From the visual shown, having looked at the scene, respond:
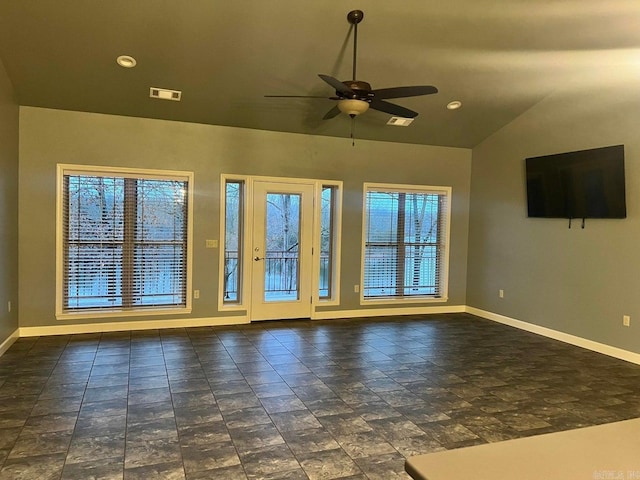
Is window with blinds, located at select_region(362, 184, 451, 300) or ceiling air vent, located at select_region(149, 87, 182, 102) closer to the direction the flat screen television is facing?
the ceiling air vent

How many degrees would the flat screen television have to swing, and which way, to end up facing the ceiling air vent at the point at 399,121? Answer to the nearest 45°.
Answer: approximately 45° to its right

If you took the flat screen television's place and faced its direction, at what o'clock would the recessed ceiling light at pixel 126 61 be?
The recessed ceiling light is roughly at 12 o'clock from the flat screen television.

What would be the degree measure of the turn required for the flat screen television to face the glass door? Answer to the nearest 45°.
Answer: approximately 45° to its right

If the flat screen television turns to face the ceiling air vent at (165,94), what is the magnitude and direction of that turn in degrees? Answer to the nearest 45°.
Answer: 0° — it already faces it

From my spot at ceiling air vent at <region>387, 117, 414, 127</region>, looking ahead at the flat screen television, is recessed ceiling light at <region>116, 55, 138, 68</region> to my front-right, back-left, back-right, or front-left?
back-right

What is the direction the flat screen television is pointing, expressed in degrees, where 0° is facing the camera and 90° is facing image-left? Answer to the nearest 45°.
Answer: approximately 45°

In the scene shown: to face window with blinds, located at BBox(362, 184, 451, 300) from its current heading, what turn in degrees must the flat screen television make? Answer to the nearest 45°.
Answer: approximately 45° to its right
